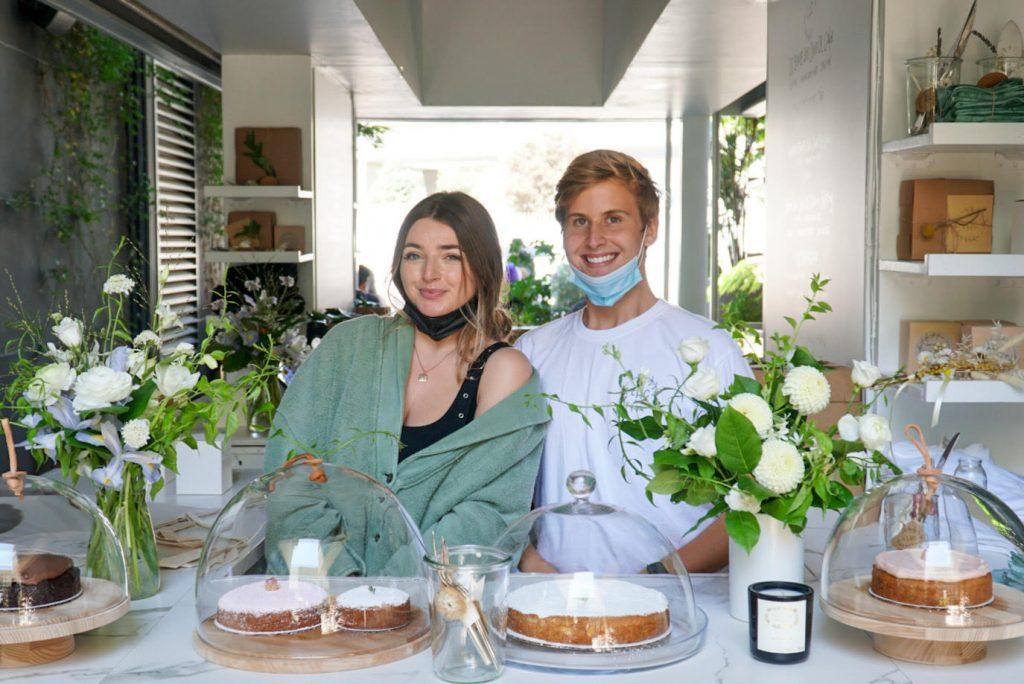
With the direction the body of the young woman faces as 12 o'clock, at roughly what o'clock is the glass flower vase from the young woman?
The glass flower vase is roughly at 2 o'clock from the young woman.

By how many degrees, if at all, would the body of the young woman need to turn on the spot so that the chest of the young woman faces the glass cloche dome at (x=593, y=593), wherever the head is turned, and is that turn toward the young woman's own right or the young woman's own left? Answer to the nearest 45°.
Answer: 0° — they already face it

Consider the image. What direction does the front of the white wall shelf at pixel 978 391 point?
toward the camera

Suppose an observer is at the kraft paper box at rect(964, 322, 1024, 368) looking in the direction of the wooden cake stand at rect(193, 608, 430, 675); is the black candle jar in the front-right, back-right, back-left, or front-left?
front-left

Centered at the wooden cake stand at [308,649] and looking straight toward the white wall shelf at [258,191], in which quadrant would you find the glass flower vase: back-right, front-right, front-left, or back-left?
front-left

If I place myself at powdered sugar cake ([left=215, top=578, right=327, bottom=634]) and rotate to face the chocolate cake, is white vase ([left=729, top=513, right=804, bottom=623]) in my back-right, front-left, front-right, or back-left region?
back-right

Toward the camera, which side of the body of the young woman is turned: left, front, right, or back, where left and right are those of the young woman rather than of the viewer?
front

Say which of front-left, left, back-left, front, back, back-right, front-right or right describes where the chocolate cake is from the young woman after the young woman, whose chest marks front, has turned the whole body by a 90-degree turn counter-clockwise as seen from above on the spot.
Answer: back-right

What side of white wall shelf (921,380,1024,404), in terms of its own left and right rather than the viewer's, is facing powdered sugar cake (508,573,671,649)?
front

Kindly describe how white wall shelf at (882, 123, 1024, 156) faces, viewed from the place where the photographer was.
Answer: facing the viewer

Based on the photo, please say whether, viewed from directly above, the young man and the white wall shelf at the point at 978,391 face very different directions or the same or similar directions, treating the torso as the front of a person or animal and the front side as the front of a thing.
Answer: same or similar directions

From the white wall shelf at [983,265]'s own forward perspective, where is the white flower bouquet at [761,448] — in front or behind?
in front

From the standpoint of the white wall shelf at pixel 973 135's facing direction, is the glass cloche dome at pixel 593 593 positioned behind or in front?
in front

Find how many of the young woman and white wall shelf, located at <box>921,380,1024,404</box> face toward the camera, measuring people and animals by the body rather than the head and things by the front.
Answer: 2
